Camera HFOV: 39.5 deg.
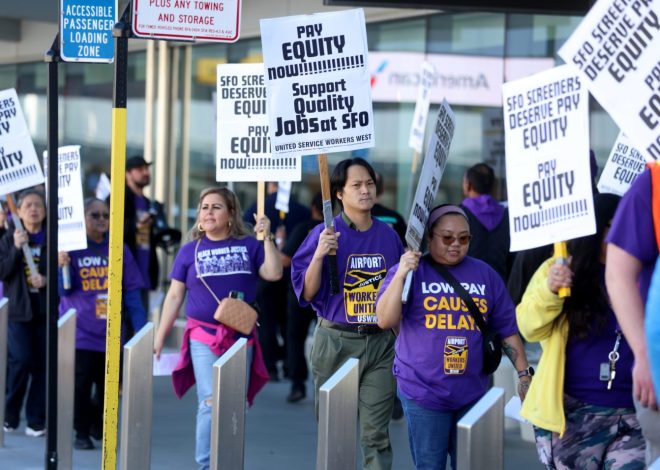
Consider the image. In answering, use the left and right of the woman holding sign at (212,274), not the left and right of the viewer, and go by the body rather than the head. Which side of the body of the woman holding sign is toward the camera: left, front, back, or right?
front

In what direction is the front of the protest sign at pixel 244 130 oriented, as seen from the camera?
facing the viewer

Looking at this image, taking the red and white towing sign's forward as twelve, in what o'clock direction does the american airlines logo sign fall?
The american airlines logo sign is roughly at 7 o'clock from the red and white towing sign.

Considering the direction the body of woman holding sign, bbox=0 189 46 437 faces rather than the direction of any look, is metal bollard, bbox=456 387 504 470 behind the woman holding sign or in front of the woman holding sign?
in front

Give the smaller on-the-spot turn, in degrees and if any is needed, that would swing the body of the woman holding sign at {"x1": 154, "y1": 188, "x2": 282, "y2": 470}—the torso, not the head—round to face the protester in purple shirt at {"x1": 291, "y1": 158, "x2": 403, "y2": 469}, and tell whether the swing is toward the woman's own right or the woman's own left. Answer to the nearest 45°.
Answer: approximately 45° to the woman's own left

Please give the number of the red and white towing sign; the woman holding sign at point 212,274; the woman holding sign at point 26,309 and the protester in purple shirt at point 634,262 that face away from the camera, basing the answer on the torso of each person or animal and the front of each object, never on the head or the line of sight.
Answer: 0

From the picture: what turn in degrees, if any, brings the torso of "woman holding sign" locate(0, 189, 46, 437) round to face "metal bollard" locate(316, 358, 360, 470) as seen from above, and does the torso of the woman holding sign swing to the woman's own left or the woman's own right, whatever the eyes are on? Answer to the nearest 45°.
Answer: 0° — they already face it

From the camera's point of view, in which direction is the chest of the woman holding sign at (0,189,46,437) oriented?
toward the camera
